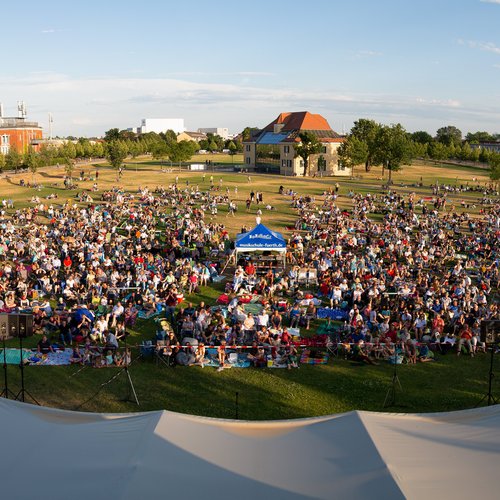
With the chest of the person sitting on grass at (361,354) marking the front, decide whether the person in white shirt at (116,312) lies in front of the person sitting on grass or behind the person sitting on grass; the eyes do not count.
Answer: behind

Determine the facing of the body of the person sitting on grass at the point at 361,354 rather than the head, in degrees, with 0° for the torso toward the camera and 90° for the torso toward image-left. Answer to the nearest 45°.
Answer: approximately 315°

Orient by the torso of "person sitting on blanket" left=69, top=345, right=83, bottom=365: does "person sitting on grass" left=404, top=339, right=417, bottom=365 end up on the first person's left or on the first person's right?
on the first person's left

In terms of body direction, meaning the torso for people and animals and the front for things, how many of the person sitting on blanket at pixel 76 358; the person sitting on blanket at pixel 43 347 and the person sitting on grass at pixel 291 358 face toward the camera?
3

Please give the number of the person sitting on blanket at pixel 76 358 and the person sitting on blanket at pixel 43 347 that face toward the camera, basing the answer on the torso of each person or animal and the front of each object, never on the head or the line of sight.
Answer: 2

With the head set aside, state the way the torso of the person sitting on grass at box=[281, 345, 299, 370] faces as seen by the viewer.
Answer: toward the camera

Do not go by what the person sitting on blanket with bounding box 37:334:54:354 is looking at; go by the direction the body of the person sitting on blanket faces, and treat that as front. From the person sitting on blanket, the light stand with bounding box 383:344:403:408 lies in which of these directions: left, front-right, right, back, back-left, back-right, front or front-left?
front-left

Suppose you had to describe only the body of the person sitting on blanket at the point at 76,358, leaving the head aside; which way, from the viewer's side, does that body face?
toward the camera

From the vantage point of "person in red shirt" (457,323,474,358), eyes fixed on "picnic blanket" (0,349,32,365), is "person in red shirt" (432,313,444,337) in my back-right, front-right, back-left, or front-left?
front-right

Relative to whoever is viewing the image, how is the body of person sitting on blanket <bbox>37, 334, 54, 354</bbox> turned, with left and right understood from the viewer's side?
facing the viewer

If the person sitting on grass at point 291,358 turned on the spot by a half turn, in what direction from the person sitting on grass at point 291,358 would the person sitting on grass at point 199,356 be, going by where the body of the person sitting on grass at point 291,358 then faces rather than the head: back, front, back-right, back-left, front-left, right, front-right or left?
left
